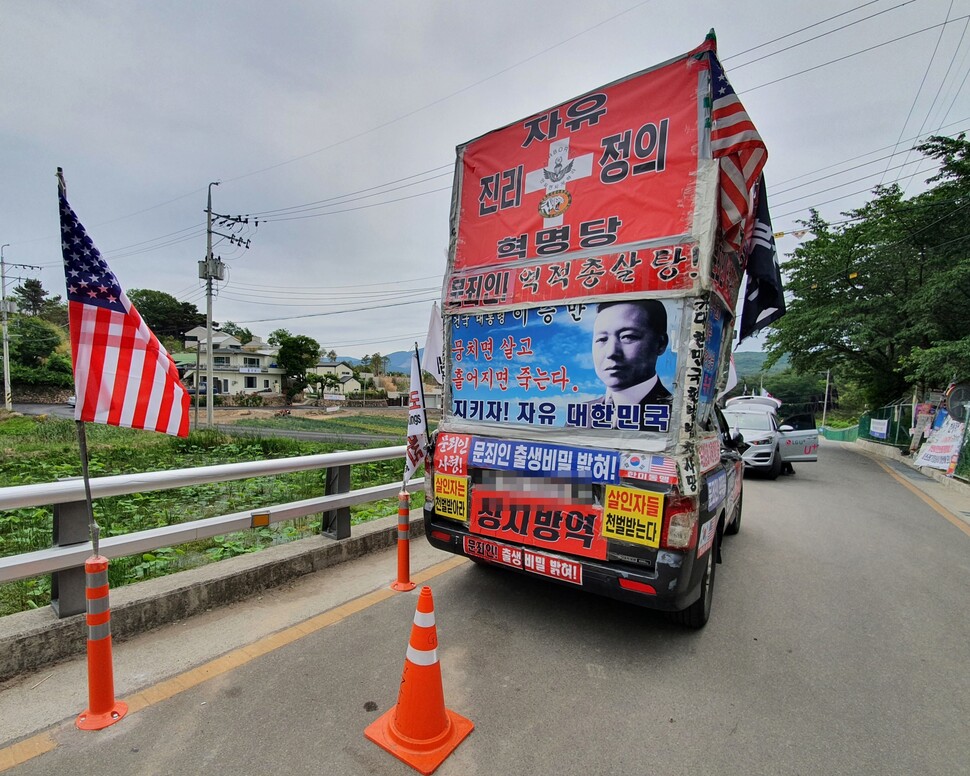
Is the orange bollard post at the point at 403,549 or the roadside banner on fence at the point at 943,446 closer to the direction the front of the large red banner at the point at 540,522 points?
the orange bollard post

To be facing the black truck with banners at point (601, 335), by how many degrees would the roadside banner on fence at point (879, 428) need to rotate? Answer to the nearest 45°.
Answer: approximately 45° to its left

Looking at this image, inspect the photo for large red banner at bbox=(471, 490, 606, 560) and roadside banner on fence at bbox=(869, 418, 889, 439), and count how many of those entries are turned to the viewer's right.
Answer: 0

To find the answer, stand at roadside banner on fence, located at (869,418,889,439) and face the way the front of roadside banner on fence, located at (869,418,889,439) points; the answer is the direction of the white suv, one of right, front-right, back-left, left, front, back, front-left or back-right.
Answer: front-left

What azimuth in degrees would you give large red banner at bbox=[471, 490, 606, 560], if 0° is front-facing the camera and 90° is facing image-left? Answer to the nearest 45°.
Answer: approximately 45°

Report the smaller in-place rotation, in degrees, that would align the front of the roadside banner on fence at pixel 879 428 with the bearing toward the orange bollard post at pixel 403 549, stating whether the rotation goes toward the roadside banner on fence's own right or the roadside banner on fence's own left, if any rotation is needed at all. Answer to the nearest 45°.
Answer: approximately 45° to the roadside banner on fence's own left

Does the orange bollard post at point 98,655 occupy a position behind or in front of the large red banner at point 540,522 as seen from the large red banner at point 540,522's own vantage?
in front

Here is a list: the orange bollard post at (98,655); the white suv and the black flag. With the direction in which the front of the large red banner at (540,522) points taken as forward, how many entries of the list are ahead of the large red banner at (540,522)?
1

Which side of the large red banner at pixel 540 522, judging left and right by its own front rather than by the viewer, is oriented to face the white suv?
back

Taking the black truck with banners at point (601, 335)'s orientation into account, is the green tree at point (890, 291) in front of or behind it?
in front

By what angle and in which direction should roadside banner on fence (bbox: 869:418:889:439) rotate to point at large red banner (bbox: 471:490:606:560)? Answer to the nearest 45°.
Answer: approximately 45° to its left

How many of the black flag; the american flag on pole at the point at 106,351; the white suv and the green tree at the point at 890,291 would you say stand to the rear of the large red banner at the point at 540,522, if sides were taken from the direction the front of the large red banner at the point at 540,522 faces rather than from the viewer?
3

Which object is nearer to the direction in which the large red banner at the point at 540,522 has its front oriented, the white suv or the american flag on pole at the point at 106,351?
the american flag on pole

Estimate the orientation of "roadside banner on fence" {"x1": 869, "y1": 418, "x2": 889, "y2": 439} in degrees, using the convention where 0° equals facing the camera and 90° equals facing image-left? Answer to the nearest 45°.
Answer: approximately 45°

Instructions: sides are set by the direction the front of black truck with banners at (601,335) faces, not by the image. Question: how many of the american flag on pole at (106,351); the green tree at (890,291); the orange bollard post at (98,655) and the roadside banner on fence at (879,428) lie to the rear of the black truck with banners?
2
